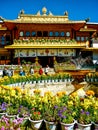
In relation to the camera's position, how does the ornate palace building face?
facing the viewer

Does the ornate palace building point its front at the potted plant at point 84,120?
yes

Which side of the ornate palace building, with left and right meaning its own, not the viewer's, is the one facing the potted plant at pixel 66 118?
front

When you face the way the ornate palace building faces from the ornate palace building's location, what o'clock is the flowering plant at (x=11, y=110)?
The flowering plant is roughly at 12 o'clock from the ornate palace building.

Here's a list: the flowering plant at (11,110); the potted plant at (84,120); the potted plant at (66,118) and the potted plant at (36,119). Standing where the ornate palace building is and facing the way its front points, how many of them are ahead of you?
4

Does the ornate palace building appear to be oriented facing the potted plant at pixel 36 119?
yes

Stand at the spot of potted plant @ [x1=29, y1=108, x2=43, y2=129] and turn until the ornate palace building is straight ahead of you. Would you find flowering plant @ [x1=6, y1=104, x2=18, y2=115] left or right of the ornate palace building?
left

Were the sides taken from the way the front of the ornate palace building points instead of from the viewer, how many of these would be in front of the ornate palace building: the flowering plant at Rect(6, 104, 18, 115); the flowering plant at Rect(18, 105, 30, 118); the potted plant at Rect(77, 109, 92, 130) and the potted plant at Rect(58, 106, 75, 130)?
4
